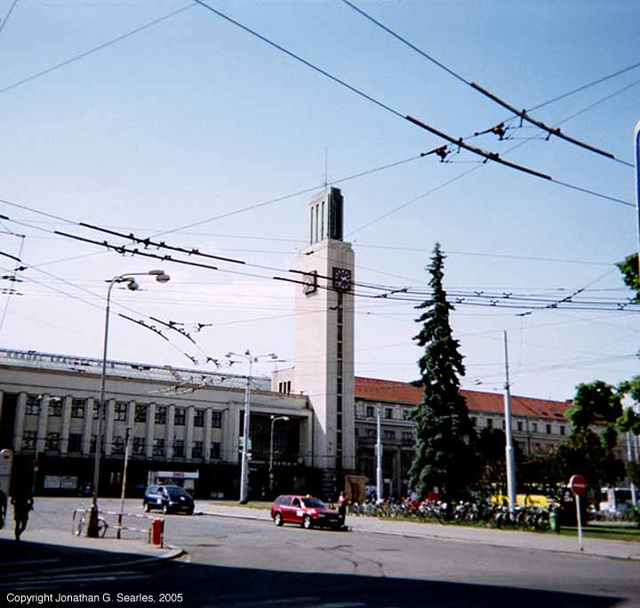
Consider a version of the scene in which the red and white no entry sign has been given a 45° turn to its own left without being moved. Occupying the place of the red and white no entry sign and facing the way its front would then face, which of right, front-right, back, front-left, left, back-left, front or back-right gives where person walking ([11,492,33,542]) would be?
right

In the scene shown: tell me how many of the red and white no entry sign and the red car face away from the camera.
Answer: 0

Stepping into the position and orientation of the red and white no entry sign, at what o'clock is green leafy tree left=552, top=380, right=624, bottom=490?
The green leafy tree is roughly at 6 o'clock from the red and white no entry sign.

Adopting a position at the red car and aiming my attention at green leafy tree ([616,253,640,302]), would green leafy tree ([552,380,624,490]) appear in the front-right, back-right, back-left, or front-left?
front-left

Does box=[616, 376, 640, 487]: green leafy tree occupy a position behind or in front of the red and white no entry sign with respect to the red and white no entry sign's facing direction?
behind

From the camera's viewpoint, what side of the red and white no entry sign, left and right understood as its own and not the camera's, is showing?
front

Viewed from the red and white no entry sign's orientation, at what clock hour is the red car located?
The red car is roughly at 4 o'clock from the red and white no entry sign.
